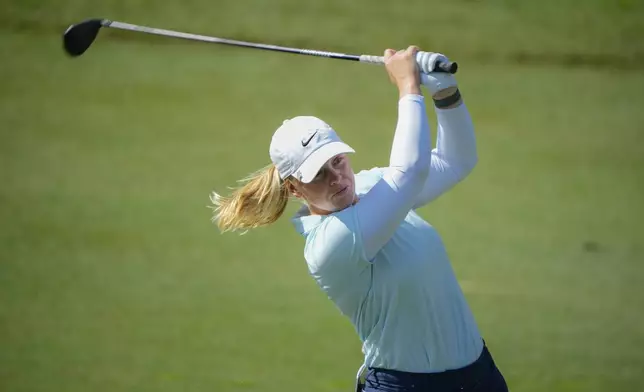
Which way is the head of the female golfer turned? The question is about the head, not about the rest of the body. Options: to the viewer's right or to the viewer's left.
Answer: to the viewer's right

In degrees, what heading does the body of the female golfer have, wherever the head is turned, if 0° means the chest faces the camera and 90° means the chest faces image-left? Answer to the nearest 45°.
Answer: approximately 315°
